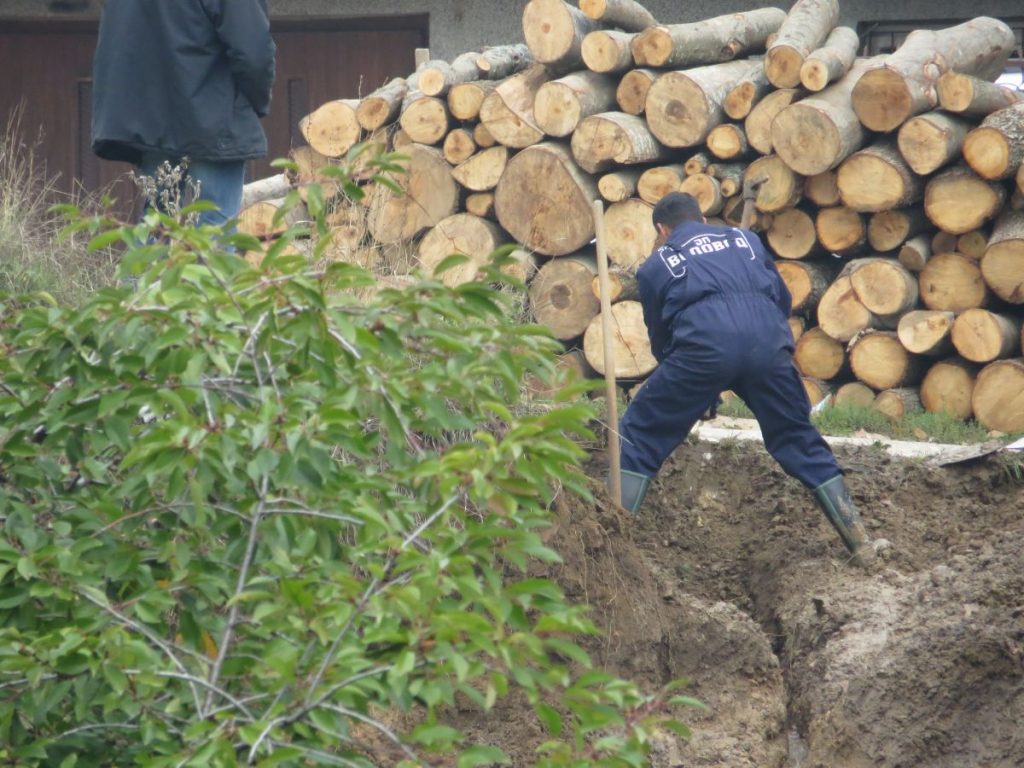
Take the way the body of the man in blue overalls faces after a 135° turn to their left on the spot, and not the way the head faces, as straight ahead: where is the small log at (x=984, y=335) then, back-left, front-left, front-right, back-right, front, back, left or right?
back

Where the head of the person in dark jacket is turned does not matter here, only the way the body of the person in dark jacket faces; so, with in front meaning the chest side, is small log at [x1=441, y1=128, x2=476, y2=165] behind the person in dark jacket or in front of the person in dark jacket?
in front

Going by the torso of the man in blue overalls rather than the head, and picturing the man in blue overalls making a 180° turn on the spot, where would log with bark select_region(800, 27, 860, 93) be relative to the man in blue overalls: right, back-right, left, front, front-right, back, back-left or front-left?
back

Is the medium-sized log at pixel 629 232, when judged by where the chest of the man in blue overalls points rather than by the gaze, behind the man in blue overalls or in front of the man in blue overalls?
in front

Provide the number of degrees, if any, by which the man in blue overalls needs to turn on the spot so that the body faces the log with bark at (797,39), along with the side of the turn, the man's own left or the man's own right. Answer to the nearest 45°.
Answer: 0° — they already face it

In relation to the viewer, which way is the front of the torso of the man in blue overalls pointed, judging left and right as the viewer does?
facing away from the viewer

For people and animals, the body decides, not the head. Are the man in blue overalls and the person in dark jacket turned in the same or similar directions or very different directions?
same or similar directions

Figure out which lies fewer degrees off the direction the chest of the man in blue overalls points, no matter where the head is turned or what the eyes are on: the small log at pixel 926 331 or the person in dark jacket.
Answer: the small log

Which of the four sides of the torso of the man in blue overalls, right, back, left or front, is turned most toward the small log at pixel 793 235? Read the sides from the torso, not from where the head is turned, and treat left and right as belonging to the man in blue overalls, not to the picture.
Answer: front

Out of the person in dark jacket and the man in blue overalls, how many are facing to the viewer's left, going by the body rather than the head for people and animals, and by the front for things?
0

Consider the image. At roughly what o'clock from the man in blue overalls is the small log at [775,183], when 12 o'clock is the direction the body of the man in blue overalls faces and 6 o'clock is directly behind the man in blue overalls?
The small log is roughly at 12 o'clock from the man in blue overalls.

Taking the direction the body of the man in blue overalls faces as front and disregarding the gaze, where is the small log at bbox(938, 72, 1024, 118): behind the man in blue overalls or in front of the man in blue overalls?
in front

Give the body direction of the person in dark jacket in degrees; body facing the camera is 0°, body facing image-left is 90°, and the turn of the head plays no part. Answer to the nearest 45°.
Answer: approximately 225°

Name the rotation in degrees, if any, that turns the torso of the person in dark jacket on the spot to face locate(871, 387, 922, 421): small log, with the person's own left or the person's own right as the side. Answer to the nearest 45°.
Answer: approximately 45° to the person's own right

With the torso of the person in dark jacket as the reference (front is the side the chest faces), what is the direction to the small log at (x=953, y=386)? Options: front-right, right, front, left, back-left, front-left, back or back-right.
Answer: front-right
